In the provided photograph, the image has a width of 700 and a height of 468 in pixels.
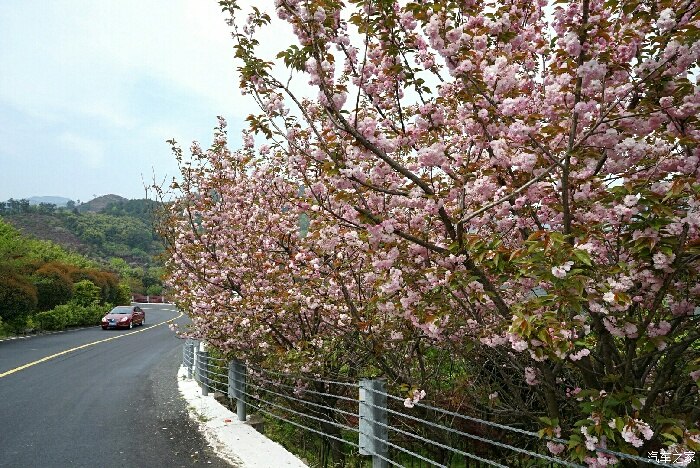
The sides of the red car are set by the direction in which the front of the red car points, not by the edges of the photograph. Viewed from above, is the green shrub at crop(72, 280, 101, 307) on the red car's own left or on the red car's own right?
on the red car's own right

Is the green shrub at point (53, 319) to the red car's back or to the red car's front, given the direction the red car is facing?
to the front

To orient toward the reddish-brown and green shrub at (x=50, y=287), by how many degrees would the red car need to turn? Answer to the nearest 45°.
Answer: approximately 45° to its right

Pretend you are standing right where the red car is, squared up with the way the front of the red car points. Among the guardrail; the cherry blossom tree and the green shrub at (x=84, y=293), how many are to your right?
1

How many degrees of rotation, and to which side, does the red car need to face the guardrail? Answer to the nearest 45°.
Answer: approximately 45° to its left

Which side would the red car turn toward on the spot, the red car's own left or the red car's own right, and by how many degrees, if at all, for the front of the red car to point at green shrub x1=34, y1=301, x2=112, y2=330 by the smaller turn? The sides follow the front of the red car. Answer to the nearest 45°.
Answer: approximately 45° to the red car's own right

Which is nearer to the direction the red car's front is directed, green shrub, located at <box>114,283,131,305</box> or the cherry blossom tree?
the cherry blossom tree

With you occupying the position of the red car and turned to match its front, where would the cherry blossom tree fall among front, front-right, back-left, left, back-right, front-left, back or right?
front-left

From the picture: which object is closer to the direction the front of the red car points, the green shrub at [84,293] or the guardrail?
the guardrail

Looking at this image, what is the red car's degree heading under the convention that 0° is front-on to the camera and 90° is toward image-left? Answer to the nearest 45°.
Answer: approximately 45°
